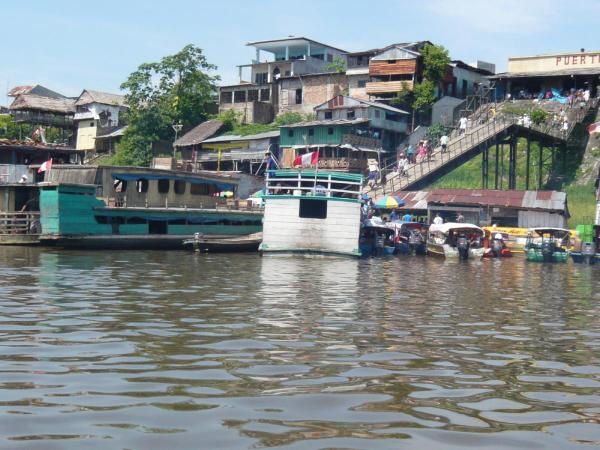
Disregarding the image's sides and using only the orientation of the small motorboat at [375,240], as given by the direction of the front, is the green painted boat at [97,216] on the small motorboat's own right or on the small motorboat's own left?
on the small motorboat's own left

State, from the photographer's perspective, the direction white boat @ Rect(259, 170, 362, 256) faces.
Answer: facing away from the viewer

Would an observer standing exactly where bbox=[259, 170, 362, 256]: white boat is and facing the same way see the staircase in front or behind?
in front

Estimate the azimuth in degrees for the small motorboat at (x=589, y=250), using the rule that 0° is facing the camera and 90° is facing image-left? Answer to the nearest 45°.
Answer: approximately 180°

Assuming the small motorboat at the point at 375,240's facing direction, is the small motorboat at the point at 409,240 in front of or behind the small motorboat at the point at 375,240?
in front

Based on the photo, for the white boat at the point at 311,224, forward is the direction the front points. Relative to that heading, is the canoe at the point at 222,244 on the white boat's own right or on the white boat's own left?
on the white boat's own left

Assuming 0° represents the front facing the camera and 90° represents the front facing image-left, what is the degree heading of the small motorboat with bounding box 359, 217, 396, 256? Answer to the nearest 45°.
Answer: approximately 180°

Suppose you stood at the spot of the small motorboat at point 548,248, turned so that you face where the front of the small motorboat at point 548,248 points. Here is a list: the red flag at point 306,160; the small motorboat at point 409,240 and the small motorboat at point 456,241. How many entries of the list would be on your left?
3

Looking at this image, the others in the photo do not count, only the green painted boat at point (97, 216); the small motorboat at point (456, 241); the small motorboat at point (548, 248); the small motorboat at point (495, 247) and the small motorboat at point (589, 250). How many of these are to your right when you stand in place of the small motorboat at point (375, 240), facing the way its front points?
4

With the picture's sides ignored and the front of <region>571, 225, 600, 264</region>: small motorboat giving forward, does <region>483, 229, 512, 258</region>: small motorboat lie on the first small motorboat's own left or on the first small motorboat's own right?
on the first small motorboat's own left

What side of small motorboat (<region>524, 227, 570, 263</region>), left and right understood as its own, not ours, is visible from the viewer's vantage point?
back

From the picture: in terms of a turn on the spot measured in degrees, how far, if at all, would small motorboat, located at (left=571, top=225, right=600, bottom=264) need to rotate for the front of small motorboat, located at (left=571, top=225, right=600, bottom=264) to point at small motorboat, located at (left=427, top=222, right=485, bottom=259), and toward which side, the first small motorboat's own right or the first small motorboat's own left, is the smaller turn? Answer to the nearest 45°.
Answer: approximately 90° to the first small motorboat's own left

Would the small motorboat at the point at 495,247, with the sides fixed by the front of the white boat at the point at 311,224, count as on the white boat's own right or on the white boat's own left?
on the white boat's own right

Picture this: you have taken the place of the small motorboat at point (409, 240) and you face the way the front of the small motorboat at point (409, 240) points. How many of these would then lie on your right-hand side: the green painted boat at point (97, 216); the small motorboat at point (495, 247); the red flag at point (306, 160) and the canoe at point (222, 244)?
1
